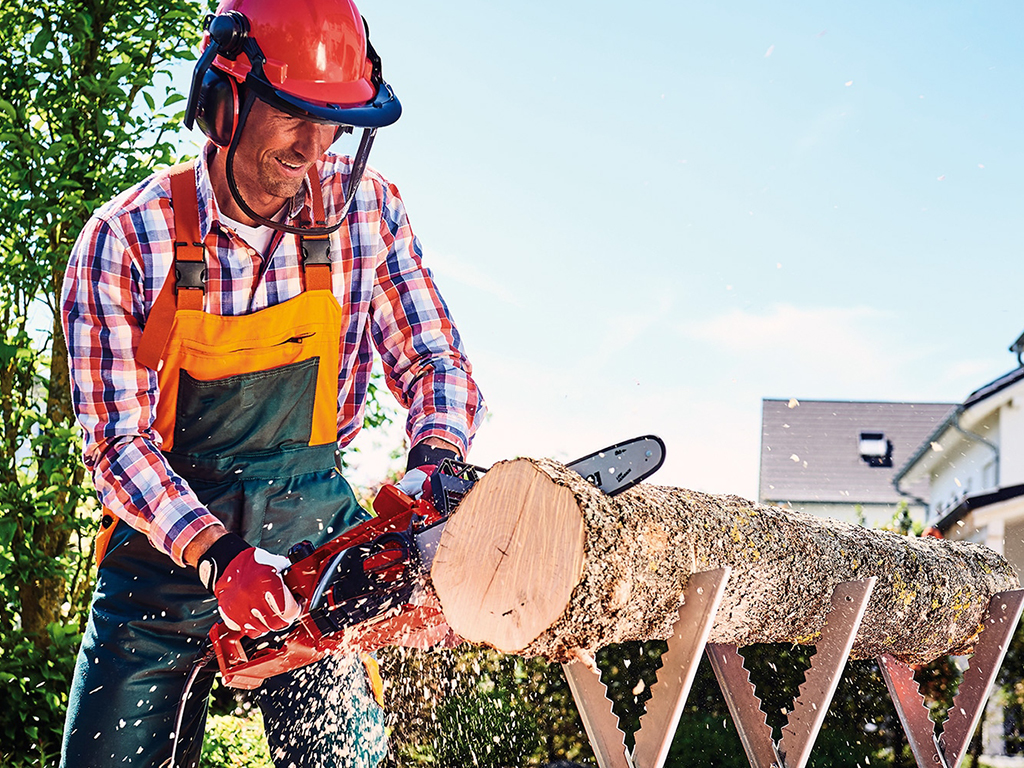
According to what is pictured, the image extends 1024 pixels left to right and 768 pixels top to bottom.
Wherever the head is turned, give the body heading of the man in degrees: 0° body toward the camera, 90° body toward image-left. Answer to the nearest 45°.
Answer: approximately 315°

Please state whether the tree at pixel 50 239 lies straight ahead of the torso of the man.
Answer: no

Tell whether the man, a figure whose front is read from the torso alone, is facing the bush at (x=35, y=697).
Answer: no

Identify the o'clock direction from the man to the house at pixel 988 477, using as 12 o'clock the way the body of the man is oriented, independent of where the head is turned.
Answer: The house is roughly at 9 o'clock from the man.

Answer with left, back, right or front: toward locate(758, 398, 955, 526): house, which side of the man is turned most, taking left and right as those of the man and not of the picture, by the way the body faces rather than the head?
left

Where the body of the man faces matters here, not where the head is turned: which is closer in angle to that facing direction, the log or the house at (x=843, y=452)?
the log

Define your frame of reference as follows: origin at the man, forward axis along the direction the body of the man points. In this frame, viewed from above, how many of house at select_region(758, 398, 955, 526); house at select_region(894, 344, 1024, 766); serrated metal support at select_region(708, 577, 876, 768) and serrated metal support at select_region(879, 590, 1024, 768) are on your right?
0

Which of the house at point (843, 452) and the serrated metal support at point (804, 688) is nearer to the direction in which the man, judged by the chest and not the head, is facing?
the serrated metal support

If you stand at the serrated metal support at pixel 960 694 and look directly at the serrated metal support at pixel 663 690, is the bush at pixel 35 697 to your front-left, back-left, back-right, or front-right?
front-right

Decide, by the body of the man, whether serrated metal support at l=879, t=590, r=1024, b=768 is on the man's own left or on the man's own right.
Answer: on the man's own left

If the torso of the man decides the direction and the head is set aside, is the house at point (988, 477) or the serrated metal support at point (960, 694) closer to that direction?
the serrated metal support

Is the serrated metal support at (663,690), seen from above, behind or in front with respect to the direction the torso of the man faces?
in front

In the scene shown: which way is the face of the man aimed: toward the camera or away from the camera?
toward the camera
